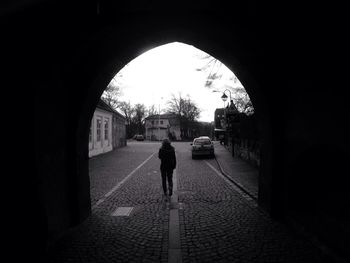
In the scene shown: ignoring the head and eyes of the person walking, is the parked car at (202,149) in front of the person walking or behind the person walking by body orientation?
in front

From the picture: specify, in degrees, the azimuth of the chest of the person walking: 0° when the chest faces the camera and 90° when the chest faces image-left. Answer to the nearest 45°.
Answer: approximately 180°

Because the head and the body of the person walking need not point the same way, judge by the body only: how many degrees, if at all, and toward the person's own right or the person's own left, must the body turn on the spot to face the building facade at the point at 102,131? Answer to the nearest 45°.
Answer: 0° — they already face it

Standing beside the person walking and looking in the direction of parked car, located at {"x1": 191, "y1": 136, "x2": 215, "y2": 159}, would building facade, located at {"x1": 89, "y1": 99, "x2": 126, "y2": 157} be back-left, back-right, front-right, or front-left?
front-left
